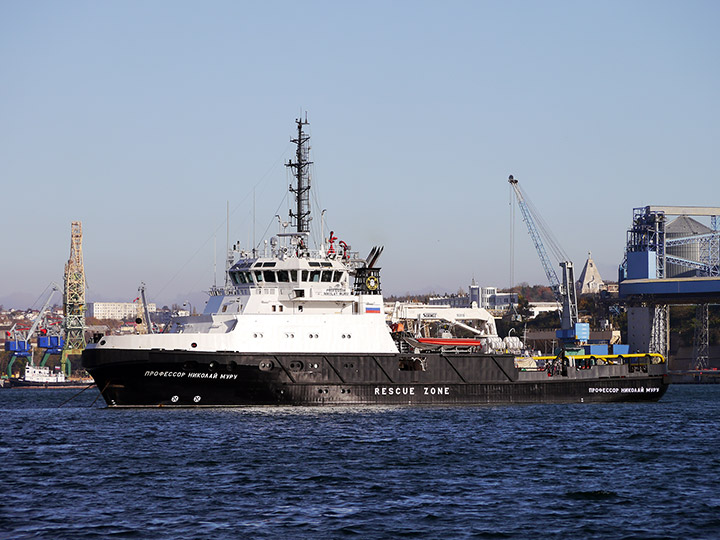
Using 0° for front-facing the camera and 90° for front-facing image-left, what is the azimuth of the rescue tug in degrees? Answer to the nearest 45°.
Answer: approximately 90°
